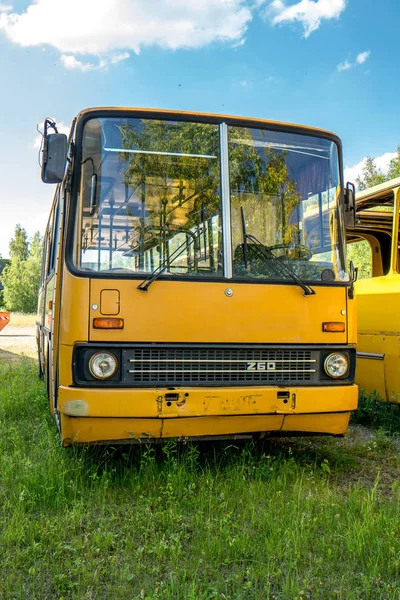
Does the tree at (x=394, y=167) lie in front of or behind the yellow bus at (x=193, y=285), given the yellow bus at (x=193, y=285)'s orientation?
behind

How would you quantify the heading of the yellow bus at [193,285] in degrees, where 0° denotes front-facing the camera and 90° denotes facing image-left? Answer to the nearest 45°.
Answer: approximately 0°

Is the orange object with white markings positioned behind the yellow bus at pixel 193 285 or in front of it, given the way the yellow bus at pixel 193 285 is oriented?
behind
